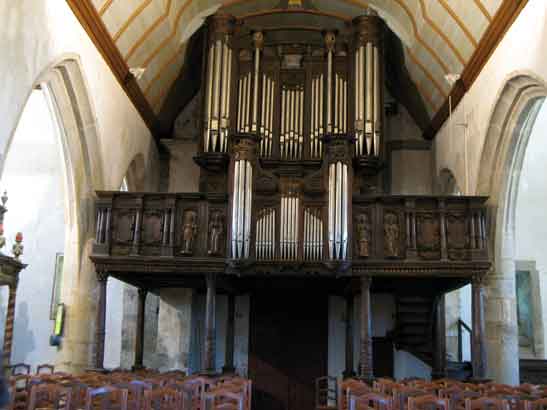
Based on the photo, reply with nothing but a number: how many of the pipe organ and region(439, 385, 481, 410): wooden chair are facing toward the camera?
2

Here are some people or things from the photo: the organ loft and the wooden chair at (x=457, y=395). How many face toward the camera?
2

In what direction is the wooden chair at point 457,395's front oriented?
toward the camera

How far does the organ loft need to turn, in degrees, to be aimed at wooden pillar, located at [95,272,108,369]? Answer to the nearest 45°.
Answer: approximately 45° to its right

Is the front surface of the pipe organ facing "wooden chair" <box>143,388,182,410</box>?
yes

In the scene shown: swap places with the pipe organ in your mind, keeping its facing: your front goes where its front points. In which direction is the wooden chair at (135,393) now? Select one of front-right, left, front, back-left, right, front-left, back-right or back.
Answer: front

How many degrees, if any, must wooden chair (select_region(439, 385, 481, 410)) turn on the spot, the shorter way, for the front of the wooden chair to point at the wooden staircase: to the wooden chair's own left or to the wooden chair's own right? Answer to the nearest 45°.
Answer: approximately 180°

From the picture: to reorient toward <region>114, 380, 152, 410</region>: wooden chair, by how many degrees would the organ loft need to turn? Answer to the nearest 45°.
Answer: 0° — it already faces it

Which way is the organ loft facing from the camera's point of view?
toward the camera
